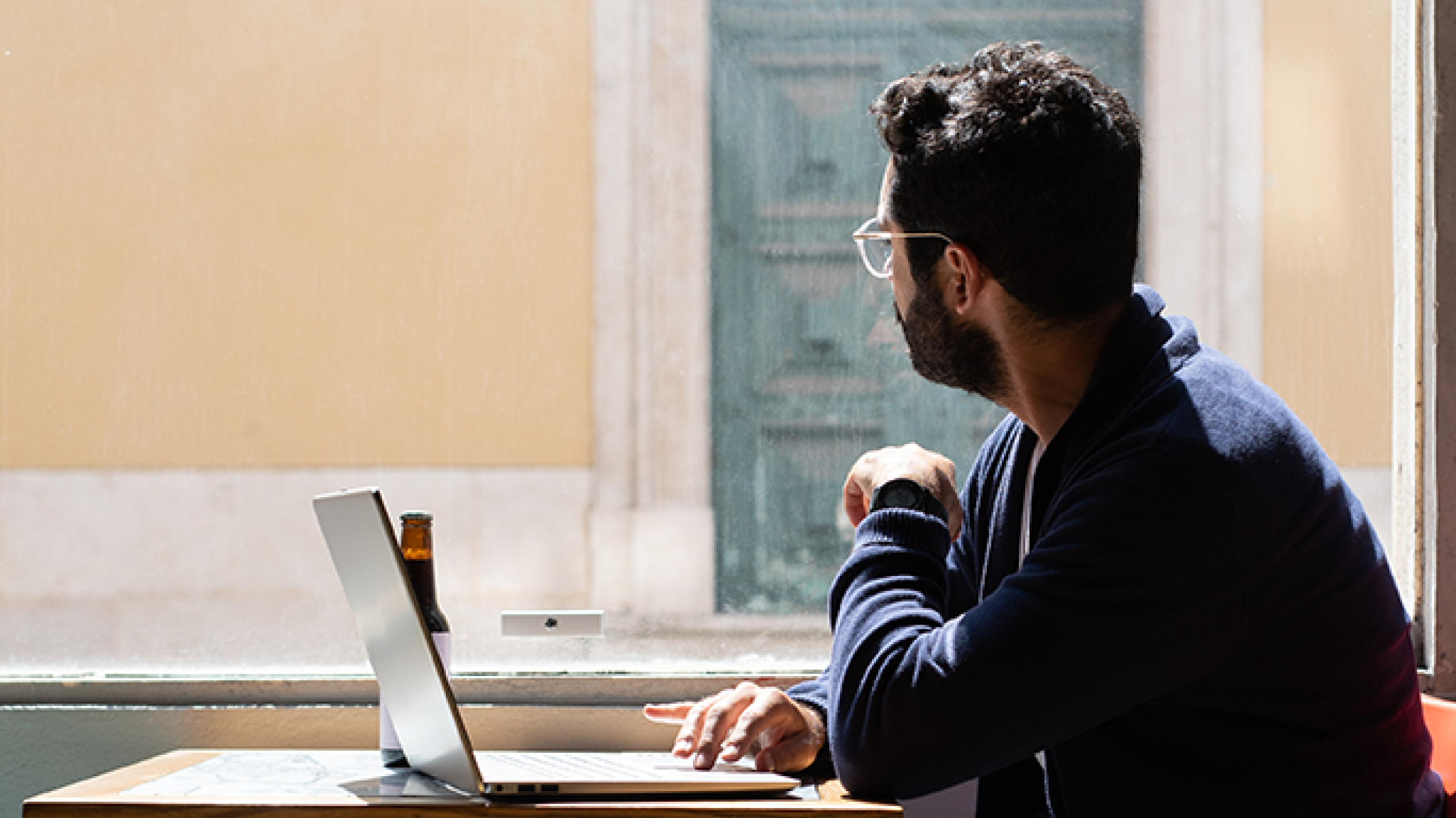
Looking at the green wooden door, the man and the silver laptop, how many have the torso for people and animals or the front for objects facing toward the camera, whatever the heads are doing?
1

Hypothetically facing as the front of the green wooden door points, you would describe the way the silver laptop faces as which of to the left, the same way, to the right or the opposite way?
to the left

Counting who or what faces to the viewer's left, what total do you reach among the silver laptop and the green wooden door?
0

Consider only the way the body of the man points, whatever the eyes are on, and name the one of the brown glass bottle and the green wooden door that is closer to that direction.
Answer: the brown glass bottle

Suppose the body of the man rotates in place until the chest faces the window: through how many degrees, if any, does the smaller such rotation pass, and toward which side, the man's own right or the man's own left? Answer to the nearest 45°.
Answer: approximately 45° to the man's own right

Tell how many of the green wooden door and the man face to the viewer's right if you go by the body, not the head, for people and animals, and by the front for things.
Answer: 0

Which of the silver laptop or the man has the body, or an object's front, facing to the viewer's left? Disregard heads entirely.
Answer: the man

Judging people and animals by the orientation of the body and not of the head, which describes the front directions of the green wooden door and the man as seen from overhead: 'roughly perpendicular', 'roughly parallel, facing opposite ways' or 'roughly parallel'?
roughly perpendicular

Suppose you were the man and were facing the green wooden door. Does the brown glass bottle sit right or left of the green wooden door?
left

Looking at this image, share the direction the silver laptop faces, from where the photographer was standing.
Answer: facing to the right of the viewer

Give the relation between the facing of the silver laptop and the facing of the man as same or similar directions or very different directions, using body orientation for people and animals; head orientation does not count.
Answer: very different directions

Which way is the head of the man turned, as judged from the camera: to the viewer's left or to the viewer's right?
to the viewer's left

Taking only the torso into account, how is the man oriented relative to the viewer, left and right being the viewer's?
facing to the left of the viewer
